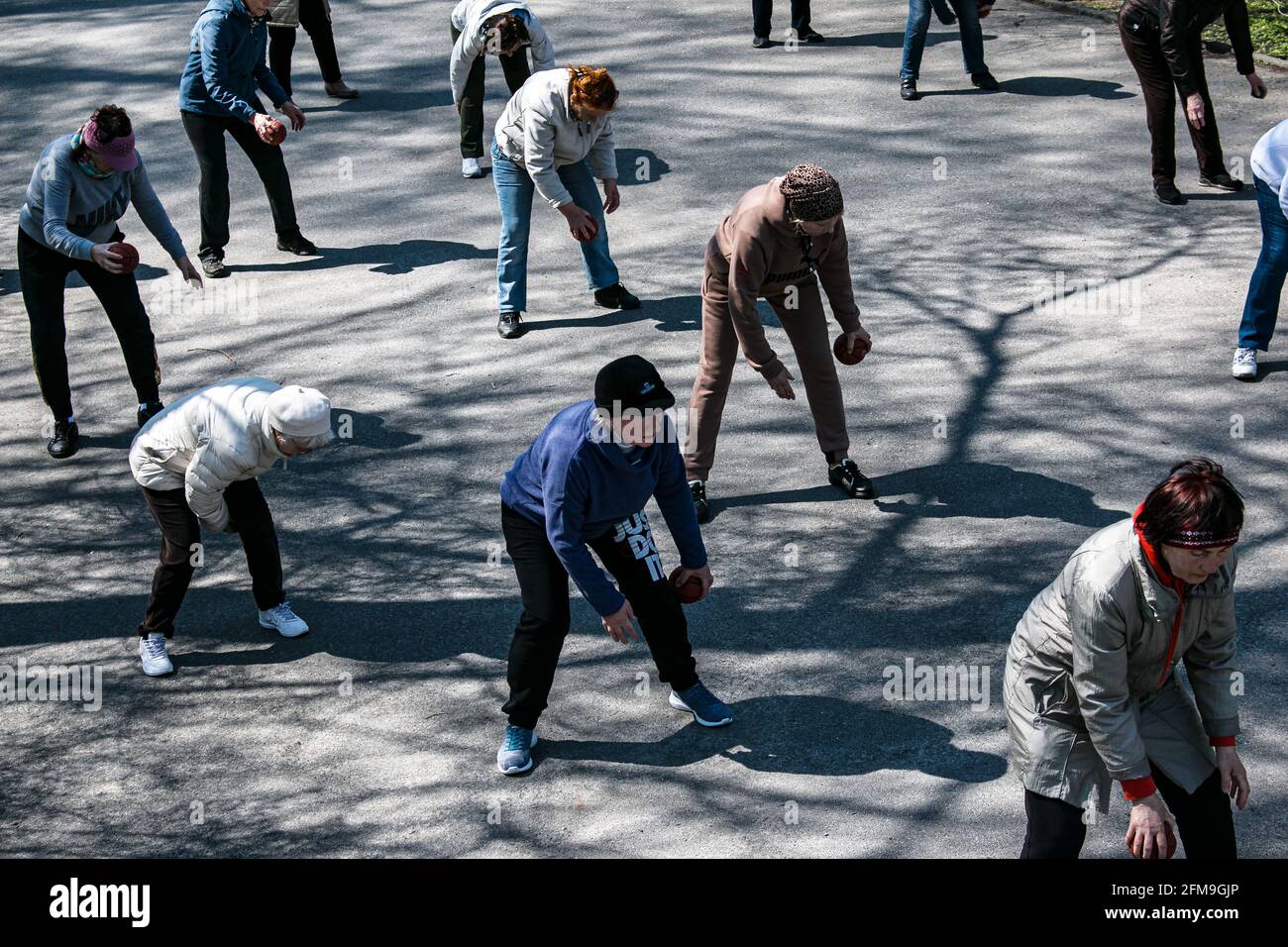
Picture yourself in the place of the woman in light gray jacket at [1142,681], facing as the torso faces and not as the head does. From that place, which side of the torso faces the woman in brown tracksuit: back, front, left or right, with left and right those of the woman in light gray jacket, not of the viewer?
back

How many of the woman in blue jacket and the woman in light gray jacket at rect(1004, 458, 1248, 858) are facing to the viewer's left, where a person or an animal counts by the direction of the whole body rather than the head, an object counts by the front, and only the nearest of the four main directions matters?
0

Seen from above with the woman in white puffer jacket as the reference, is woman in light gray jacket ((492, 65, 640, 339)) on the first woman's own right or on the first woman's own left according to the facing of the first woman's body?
on the first woman's own left

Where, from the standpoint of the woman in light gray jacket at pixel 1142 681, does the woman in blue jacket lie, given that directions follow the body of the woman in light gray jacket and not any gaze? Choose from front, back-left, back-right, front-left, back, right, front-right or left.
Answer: back

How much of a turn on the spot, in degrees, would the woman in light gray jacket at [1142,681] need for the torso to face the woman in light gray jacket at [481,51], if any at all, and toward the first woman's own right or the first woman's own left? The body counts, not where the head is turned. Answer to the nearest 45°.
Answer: approximately 180°

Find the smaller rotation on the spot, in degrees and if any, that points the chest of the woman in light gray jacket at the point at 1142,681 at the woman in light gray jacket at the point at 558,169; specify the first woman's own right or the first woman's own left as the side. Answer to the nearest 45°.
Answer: approximately 180°

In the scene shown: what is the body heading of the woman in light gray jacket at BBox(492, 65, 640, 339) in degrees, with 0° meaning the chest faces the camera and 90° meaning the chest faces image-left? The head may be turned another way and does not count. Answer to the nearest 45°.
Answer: approximately 315°

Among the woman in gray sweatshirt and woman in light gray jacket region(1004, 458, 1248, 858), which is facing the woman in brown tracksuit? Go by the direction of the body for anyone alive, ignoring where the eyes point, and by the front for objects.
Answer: the woman in gray sweatshirt

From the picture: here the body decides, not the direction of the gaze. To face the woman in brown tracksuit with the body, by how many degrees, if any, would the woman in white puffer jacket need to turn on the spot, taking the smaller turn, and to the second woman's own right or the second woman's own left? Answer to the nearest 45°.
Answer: approximately 45° to the second woman's own left

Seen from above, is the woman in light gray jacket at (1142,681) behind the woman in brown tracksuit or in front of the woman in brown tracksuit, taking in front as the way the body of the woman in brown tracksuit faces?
in front

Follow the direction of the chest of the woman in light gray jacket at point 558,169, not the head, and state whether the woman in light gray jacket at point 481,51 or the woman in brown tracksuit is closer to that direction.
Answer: the woman in brown tracksuit

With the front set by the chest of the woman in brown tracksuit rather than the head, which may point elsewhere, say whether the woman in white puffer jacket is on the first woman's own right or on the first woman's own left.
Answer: on the first woman's own right

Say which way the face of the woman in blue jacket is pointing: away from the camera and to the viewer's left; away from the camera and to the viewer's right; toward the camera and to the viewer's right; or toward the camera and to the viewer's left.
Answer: toward the camera and to the viewer's right

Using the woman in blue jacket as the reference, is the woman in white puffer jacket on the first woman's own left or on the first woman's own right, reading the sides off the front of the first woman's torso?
on the first woman's own right
